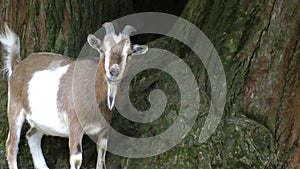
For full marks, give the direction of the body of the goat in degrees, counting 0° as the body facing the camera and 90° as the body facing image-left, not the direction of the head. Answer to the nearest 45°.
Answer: approximately 315°
